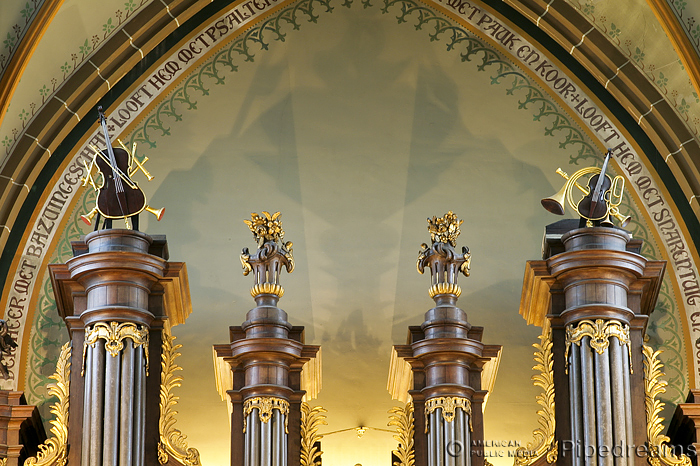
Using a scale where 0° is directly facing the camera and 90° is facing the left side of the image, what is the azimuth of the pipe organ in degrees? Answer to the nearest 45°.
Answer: approximately 0°
